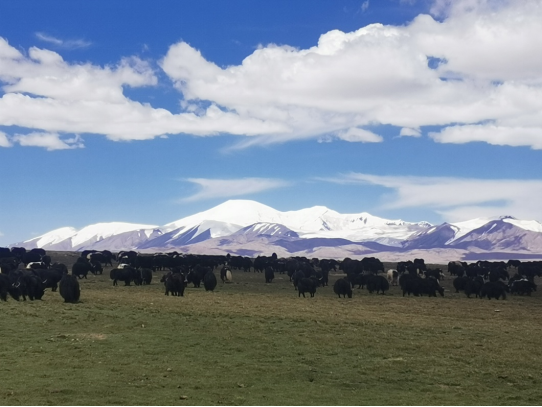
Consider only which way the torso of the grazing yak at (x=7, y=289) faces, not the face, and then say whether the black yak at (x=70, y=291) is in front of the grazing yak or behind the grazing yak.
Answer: in front

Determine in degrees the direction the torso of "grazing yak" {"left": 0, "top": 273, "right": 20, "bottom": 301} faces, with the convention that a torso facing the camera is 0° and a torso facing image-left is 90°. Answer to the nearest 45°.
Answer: approximately 270°
